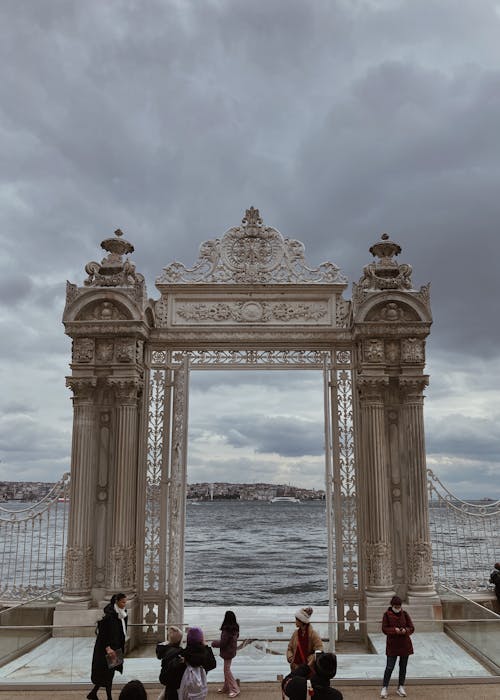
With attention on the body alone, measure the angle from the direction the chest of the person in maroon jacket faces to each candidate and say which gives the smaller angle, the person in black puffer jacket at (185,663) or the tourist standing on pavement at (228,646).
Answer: the person in black puffer jacket

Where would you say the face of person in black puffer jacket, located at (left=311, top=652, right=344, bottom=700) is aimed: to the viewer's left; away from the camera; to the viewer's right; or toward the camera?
away from the camera

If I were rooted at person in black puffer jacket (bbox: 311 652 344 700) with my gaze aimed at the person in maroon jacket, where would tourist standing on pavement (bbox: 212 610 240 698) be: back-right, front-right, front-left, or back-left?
front-left

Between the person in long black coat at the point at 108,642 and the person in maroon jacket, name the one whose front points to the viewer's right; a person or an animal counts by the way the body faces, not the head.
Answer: the person in long black coat

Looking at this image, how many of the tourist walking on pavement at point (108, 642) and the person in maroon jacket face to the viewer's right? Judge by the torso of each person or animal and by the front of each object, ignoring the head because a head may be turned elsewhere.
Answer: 1

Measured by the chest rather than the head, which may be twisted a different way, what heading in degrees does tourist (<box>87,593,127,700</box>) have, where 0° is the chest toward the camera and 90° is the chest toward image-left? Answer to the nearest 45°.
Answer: approximately 270°

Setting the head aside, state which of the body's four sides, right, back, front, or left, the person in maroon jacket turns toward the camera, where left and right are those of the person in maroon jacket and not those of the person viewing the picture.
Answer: front

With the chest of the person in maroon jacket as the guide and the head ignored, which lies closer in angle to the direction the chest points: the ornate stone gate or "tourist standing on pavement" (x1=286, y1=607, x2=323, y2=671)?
the tourist standing on pavement

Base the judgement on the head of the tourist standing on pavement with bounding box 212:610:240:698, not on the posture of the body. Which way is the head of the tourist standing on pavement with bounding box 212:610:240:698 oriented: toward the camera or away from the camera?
away from the camera

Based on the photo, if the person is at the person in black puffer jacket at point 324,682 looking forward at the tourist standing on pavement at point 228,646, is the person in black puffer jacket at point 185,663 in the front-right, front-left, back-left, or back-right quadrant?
front-left
